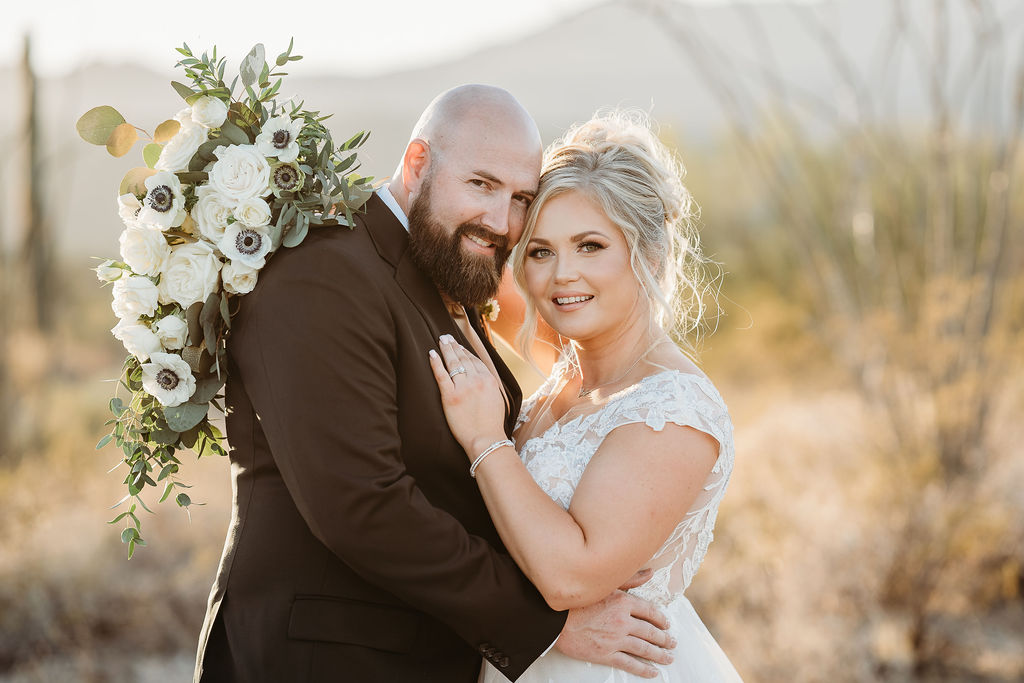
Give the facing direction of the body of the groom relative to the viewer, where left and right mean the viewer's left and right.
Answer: facing to the right of the viewer

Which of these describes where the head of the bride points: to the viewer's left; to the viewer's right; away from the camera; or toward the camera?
toward the camera

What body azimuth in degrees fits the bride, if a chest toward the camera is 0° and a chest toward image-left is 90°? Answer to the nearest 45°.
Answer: approximately 45°

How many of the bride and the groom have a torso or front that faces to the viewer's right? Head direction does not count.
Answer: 1
